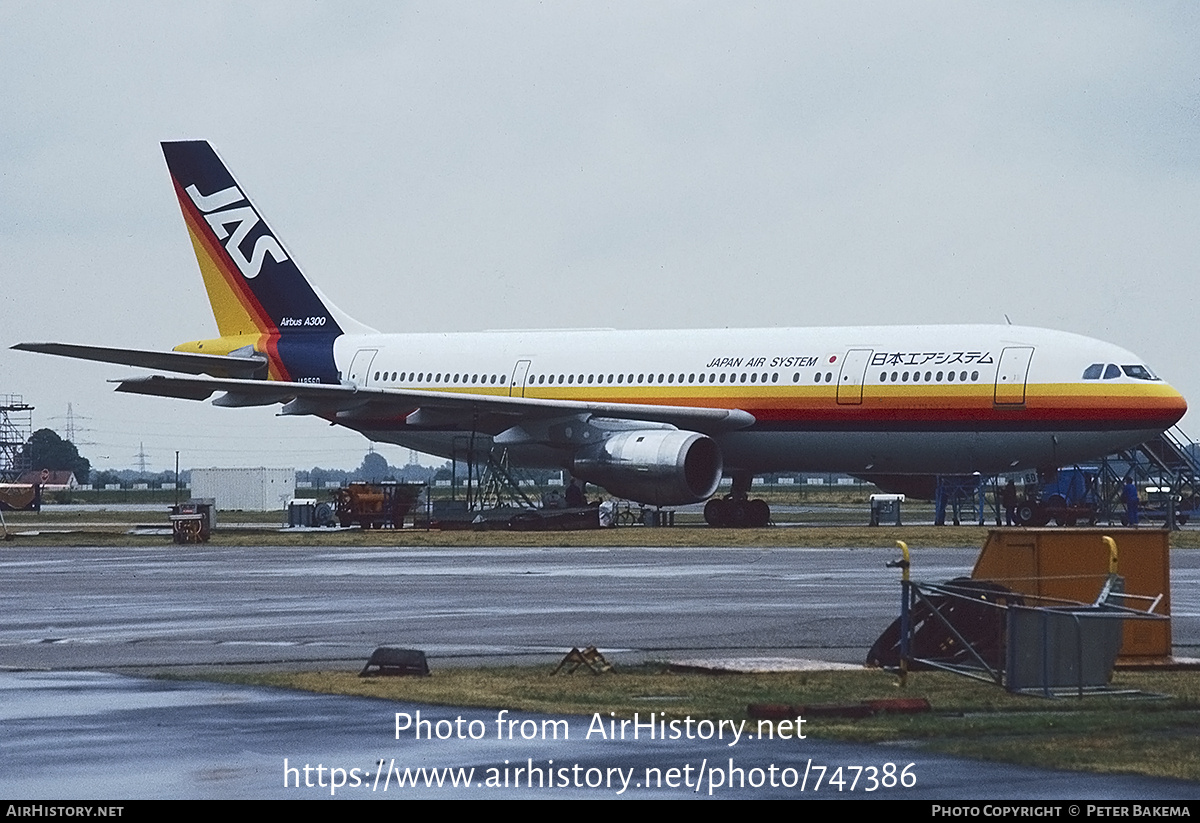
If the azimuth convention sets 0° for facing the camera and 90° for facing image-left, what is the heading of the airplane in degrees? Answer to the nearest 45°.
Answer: approximately 315°
